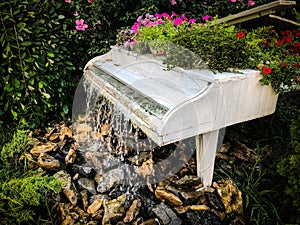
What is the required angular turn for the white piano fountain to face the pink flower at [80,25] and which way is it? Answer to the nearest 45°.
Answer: approximately 90° to its right

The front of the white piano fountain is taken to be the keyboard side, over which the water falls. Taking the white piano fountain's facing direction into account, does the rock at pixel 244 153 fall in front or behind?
behind

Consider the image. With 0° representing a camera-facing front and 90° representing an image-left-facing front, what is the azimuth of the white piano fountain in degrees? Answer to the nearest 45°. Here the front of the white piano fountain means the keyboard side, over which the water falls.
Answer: approximately 45°
